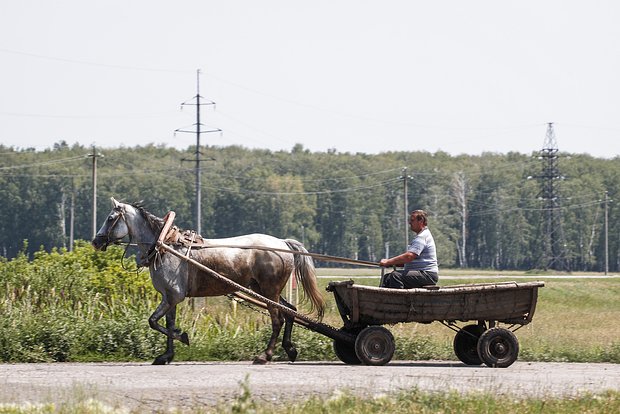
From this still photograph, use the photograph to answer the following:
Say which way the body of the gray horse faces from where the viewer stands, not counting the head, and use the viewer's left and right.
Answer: facing to the left of the viewer

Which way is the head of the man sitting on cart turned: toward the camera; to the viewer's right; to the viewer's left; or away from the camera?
to the viewer's left

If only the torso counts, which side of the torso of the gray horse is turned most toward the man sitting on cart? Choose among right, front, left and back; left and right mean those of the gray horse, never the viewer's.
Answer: back

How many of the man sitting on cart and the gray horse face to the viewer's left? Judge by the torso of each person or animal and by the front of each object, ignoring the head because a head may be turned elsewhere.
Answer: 2

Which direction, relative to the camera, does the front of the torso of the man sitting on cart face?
to the viewer's left

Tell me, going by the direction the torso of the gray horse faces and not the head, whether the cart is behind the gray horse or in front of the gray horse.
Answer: behind

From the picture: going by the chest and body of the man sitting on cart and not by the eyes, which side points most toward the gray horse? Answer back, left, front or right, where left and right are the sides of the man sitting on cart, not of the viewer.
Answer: front
